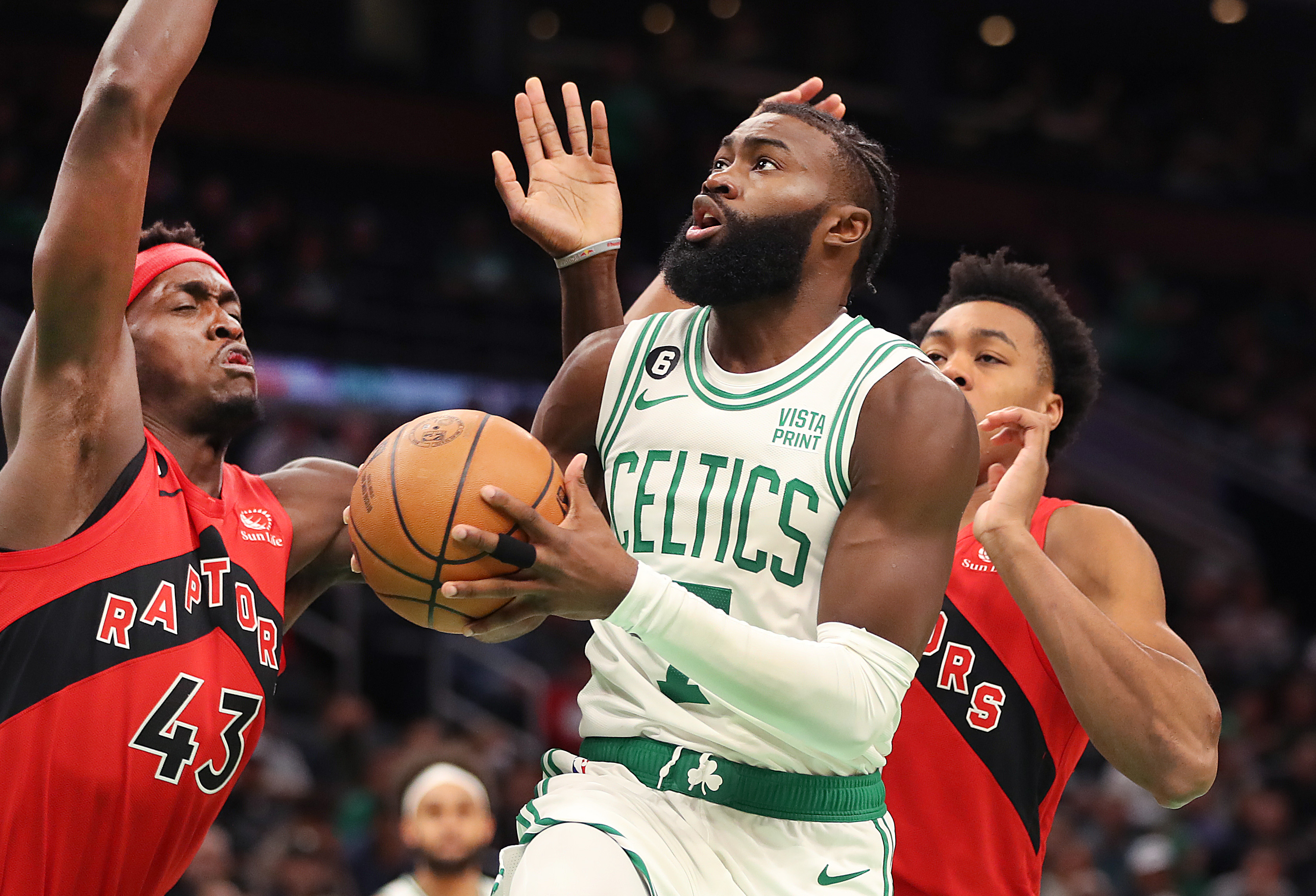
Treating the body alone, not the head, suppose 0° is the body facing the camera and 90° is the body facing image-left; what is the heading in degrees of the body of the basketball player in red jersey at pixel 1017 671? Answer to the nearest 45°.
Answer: approximately 45°

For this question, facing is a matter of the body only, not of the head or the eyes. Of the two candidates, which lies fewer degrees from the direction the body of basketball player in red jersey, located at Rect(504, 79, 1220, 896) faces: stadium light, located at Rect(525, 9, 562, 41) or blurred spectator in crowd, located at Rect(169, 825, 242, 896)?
the blurred spectator in crowd

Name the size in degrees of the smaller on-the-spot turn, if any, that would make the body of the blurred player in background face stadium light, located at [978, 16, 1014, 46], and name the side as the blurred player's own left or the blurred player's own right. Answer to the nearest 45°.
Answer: approximately 180°

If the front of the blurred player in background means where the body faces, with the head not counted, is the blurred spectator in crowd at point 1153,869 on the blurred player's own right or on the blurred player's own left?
on the blurred player's own left

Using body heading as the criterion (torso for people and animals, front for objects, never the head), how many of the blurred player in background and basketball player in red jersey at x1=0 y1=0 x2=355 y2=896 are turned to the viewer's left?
0

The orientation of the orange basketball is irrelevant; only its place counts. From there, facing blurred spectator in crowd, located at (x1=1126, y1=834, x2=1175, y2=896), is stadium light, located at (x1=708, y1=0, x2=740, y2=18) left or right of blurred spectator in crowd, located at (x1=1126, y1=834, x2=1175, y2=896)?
left
